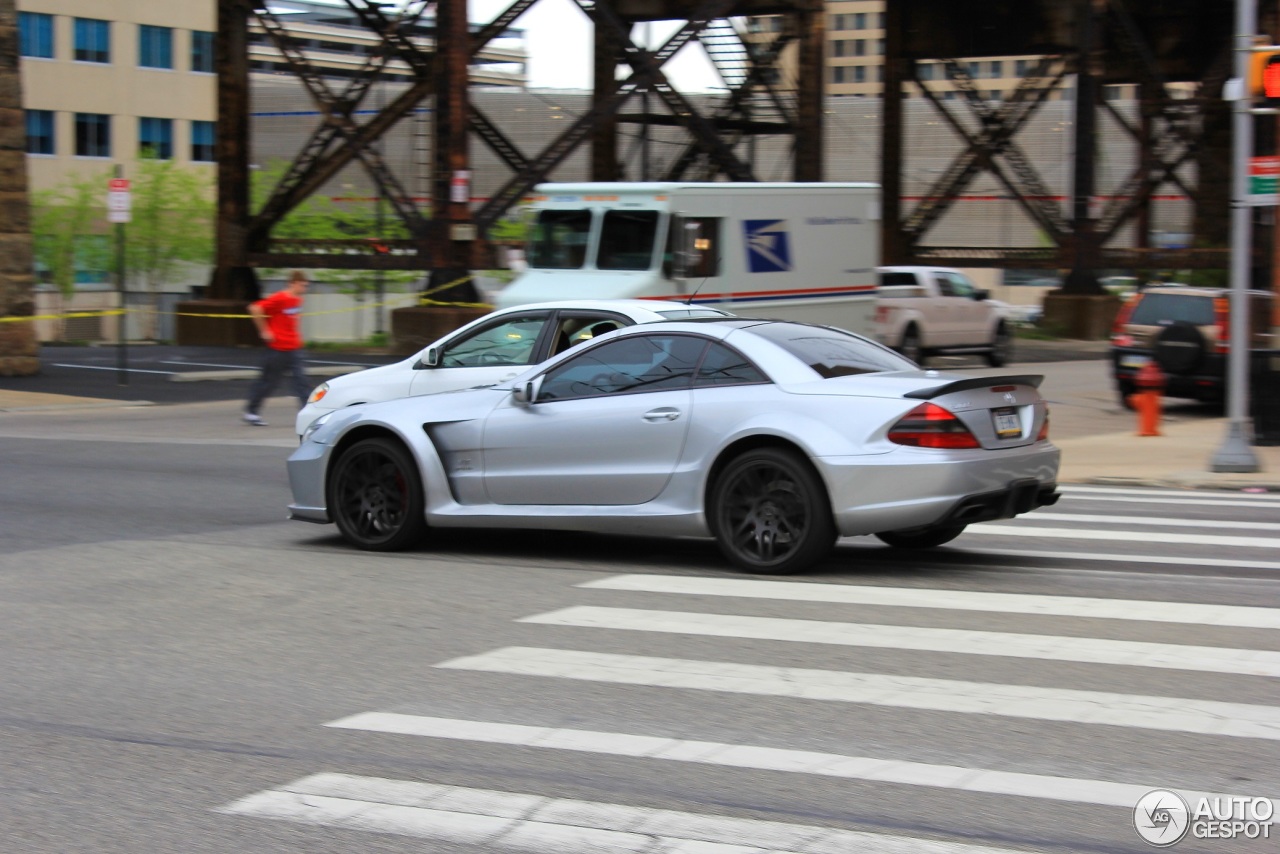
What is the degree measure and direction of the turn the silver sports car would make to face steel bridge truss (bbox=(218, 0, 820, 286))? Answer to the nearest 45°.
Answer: approximately 45° to its right

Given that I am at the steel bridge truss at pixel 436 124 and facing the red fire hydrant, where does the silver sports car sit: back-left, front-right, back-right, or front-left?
front-right

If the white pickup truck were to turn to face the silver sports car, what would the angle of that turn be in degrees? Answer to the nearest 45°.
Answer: approximately 135° to its right

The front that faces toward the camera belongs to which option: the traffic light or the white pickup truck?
the traffic light

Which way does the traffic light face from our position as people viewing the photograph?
facing the viewer

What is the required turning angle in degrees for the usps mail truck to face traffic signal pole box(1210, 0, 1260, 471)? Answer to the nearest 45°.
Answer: approximately 90° to its left

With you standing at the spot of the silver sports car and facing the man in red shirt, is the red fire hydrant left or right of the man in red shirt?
right

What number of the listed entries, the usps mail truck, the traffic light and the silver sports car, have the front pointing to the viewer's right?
0

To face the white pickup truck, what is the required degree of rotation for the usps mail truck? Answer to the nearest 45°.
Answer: approximately 180°

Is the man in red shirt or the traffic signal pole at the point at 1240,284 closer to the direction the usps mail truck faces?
the man in red shirt

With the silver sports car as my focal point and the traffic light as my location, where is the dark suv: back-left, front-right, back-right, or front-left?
back-right

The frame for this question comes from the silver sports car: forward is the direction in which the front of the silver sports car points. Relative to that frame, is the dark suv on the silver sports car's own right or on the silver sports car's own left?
on the silver sports car's own right

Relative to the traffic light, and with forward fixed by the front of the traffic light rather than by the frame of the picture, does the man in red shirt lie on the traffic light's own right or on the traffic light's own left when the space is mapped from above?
on the traffic light's own right

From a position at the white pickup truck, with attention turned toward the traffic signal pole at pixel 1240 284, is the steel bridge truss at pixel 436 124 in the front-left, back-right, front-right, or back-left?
back-right

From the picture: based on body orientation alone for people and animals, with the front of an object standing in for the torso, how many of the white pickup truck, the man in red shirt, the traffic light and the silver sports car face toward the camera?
1
